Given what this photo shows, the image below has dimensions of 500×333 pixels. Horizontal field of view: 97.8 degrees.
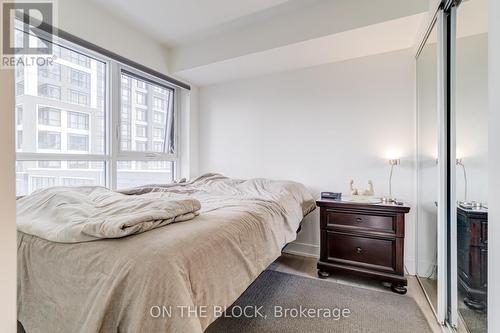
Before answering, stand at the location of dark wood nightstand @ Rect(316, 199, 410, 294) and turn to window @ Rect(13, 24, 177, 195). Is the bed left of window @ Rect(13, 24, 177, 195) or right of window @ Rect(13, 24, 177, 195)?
left

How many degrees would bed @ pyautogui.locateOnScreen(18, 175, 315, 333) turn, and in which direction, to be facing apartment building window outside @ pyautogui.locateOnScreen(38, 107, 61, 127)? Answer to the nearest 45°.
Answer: approximately 90° to its right

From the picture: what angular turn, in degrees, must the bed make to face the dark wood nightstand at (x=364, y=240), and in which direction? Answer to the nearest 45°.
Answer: approximately 135° to its left

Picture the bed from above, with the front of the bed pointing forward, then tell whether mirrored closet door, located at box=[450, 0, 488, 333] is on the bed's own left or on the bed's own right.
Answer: on the bed's own left
